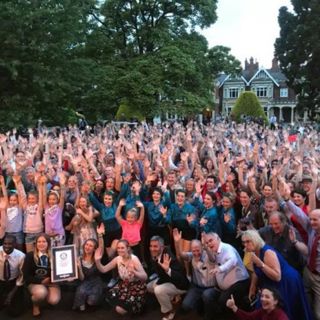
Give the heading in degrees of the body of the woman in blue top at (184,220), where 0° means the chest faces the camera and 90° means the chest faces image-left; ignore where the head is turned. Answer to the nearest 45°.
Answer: approximately 0°

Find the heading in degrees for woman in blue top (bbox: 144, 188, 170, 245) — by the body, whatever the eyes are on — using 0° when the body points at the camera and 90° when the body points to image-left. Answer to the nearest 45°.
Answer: approximately 0°

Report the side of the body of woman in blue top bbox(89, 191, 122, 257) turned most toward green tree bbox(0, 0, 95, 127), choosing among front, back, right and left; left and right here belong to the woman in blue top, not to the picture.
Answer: back

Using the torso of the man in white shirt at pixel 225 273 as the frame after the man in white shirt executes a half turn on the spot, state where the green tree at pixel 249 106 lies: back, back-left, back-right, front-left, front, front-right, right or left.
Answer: front-left

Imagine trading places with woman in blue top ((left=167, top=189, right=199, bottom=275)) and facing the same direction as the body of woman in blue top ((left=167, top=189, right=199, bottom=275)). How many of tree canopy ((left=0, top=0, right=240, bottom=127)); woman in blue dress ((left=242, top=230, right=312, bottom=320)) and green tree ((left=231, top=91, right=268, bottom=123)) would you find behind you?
2

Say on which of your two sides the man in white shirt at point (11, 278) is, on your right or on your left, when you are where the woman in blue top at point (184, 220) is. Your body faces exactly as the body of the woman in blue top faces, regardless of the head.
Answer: on your right

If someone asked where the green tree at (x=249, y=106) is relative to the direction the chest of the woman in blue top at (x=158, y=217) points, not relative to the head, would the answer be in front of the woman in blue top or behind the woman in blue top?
behind
